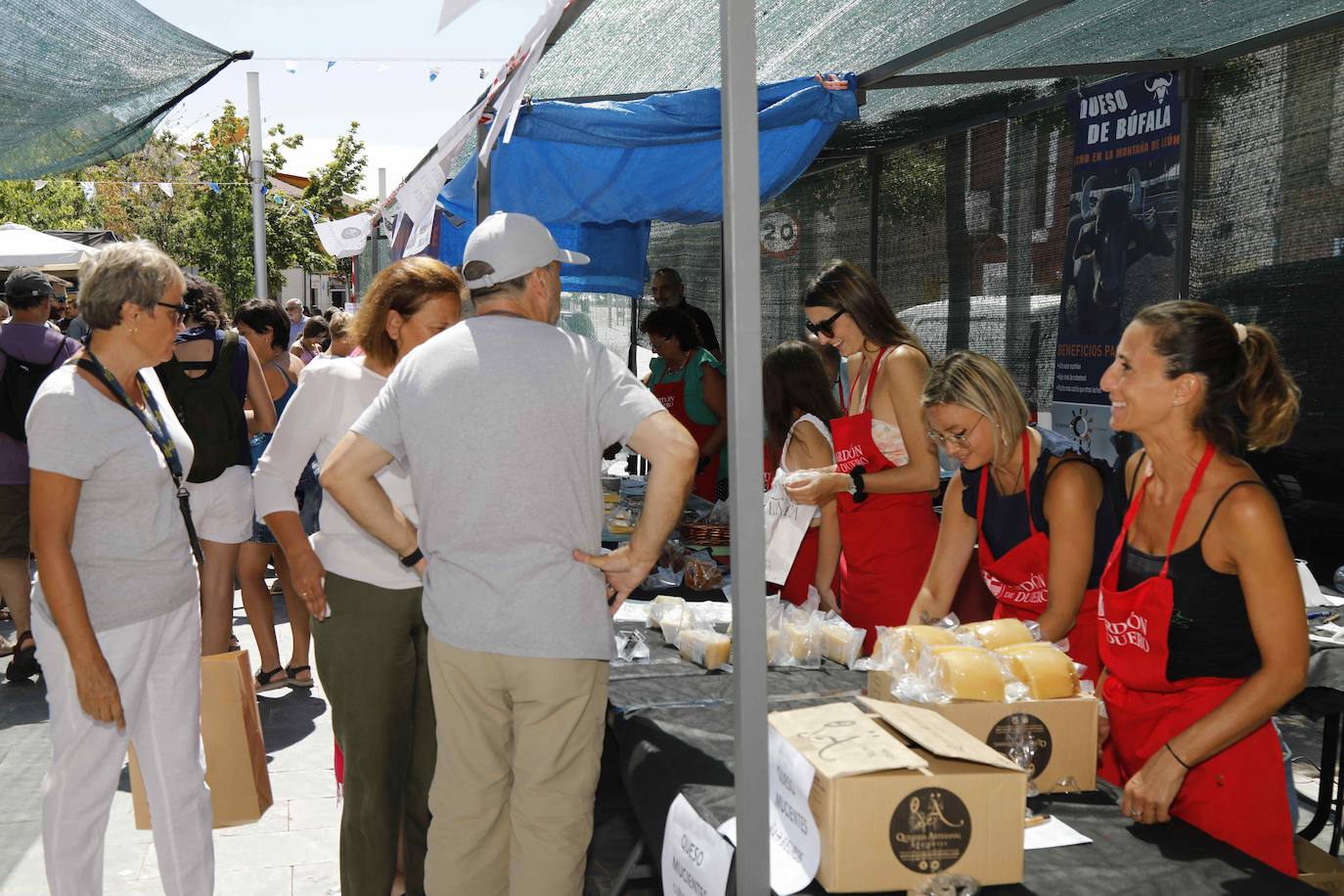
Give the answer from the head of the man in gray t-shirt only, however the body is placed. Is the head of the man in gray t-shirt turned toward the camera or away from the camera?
away from the camera

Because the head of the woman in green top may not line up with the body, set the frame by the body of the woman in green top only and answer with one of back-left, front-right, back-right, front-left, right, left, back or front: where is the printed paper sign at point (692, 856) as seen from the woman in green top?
front-left

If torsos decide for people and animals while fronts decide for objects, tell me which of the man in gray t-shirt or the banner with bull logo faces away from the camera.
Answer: the man in gray t-shirt

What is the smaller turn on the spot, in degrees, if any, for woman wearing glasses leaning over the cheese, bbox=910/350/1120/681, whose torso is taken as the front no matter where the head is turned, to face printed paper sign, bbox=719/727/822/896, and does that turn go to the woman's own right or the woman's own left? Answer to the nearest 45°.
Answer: approximately 45° to the woman's own left

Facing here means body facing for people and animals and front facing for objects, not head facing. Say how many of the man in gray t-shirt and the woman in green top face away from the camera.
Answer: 1

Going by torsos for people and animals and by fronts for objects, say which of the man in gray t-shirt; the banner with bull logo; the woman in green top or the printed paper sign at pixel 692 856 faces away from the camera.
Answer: the man in gray t-shirt

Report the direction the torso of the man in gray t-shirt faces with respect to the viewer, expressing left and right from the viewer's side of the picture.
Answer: facing away from the viewer

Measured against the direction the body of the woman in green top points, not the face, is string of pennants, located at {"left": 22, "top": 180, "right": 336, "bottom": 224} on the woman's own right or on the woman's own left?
on the woman's own right

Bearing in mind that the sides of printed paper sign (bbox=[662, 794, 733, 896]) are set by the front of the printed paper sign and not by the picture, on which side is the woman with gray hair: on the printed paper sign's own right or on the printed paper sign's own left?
on the printed paper sign's own right

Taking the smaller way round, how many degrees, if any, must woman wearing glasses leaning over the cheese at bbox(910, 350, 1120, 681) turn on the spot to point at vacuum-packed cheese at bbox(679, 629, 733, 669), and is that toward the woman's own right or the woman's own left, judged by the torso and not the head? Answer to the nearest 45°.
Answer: approximately 45° to the woman's own right

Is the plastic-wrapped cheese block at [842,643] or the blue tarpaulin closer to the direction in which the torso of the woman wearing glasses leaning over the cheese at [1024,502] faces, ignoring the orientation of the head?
the plastic-wrapped cheese block

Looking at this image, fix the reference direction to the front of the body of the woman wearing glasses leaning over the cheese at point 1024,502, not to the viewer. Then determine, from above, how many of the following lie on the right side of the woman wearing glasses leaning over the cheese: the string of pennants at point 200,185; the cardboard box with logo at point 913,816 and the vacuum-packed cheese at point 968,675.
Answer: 1

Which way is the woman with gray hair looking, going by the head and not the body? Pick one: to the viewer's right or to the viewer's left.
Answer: to the viewer's right
